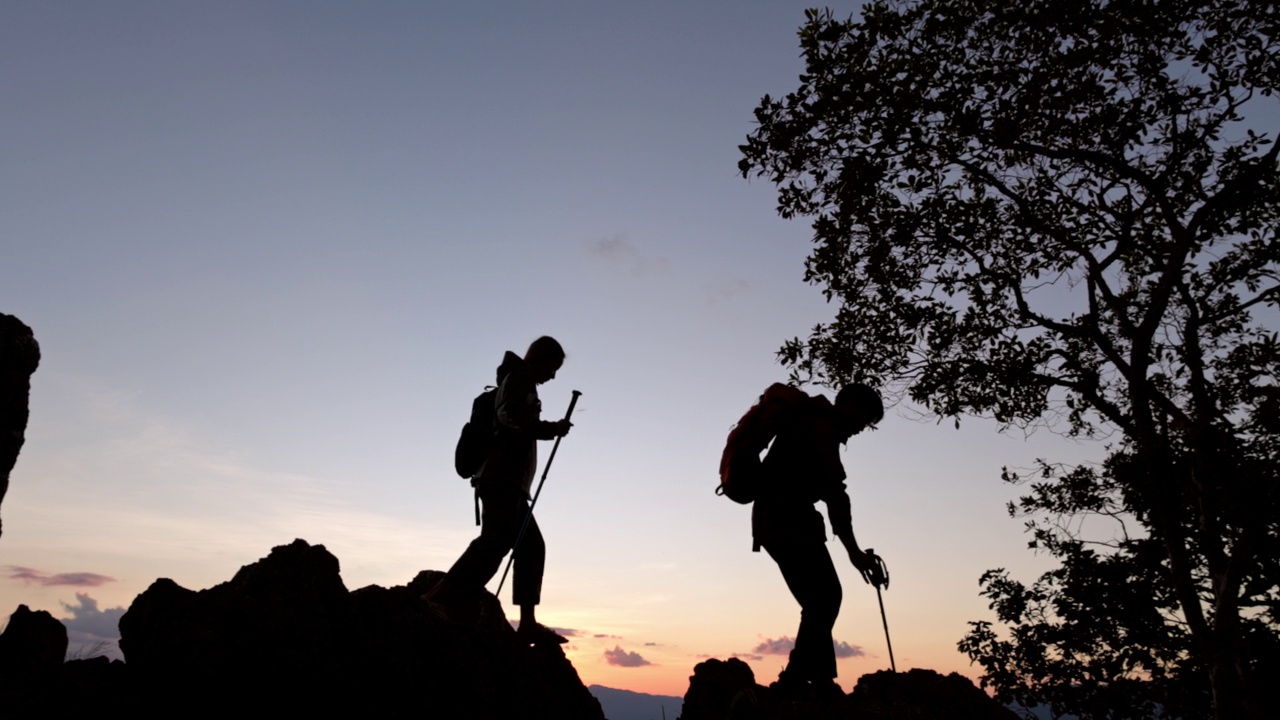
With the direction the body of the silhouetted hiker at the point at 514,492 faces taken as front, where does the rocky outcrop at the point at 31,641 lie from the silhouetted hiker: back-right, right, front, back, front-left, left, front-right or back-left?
back

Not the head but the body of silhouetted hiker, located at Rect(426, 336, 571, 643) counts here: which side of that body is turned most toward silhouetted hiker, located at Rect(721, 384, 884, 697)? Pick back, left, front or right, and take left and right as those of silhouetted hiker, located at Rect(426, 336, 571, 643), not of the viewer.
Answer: front

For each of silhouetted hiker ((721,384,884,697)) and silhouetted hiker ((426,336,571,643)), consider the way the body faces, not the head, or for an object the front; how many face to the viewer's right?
2

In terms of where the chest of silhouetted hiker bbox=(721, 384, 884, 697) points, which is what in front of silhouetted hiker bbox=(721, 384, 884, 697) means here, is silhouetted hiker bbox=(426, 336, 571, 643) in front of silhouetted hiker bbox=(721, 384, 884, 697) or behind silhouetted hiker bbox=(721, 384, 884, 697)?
behind

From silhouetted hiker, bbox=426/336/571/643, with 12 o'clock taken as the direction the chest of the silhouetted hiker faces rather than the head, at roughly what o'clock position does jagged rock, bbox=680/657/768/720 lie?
The jagged rock is roughly at 12 o'clock from the silhouetted hiker.

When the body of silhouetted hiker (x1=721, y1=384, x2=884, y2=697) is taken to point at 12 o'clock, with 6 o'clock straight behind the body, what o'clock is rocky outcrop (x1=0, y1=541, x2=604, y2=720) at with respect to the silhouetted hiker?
The rocky outcrop is roughly at 5 o'clock from the silhouetted hiker.

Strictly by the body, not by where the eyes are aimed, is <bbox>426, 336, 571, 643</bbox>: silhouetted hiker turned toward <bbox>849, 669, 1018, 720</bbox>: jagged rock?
yes

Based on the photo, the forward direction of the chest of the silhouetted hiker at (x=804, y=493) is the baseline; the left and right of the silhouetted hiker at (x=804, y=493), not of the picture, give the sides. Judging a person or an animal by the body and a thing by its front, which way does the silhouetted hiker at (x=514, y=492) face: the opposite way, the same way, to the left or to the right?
the same way

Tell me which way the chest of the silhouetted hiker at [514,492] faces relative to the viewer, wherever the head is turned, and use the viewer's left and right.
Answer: facing to the right of the viewer

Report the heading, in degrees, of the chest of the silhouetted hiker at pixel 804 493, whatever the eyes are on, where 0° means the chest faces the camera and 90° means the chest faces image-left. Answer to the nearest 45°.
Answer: approximately 270°
